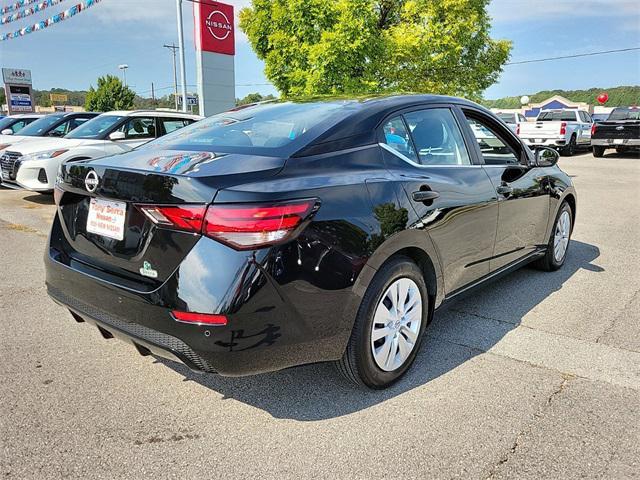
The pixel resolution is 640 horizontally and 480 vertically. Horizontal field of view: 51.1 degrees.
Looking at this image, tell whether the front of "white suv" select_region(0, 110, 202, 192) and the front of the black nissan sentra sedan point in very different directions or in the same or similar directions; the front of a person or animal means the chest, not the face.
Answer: very different directions

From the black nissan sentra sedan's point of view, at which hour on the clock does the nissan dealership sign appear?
The nissan dealership sign is roughly at 10 o'clock from the black nissan sentra sedan.

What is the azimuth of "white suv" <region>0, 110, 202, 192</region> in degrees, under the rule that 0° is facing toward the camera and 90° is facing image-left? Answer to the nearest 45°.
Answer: approximately 45°

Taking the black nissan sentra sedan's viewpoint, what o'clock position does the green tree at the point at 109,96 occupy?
The green tree is roughly at 10 o'clock from the black nissan sentra sedan.

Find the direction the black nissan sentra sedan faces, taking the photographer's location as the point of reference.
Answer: facing away from the viewer and to the right of the viewer

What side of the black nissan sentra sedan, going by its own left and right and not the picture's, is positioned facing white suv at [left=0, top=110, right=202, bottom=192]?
left

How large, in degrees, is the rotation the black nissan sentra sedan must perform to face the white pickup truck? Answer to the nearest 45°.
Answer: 0° — it already faces it

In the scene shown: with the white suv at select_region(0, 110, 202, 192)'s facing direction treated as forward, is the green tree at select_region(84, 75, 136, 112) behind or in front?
behind

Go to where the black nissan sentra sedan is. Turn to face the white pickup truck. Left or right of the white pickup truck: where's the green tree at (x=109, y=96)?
left

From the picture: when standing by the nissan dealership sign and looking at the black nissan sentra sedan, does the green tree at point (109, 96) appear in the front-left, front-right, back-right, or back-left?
back-right

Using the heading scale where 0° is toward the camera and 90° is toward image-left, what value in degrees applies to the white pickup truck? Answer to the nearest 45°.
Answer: approximately 225°
